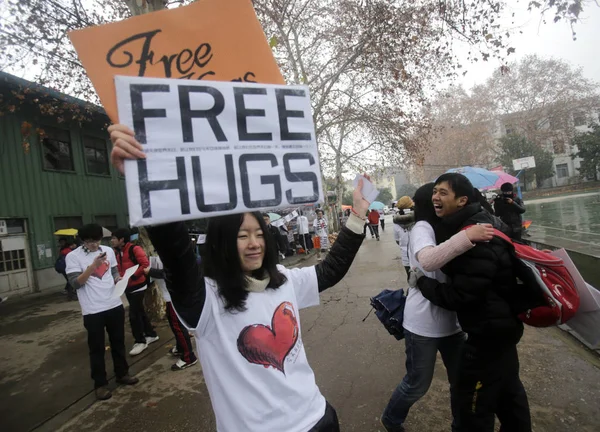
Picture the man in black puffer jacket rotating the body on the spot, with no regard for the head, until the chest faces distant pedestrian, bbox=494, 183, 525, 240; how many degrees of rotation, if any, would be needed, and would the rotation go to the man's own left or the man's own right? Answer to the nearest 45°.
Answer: approximately 90° to the man's own right

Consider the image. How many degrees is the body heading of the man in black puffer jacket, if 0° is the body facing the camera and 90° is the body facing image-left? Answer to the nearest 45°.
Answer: approximately 90°

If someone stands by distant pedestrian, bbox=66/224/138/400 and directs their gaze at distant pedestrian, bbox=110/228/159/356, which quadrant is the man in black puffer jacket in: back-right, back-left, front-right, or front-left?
back-right

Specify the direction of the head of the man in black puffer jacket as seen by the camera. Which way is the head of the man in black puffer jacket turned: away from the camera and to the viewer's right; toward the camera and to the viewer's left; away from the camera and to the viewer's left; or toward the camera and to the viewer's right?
toward the camera and to the viewer's left

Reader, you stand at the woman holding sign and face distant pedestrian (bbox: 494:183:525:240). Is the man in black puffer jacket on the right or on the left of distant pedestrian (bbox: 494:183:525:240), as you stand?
right

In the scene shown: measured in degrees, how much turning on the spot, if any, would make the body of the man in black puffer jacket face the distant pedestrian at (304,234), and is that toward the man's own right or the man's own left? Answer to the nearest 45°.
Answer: approximately 45° to the man's own right

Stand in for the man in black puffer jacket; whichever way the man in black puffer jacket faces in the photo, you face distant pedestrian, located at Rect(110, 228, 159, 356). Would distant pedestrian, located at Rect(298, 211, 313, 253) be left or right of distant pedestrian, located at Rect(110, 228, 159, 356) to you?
right

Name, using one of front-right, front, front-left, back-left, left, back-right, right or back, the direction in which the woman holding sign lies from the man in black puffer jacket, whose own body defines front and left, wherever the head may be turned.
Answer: front-left
